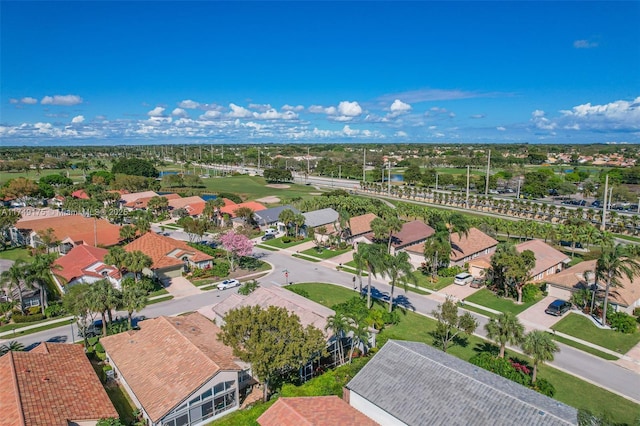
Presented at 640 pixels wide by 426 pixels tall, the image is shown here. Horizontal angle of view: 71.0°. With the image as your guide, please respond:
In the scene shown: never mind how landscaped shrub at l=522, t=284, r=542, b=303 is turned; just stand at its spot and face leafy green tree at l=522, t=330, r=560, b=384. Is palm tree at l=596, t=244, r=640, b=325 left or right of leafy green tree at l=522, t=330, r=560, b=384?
left

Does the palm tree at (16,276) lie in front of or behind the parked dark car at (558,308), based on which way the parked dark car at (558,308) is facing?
behind

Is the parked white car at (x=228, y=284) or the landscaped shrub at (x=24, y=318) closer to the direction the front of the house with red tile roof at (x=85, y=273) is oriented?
the parked white car

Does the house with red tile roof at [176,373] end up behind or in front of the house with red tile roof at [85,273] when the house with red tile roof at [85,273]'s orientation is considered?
in front

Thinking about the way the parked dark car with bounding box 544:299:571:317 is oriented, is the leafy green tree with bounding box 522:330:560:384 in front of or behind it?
behind

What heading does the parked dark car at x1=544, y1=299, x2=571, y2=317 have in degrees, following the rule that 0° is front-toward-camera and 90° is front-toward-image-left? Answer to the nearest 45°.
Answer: approximately 225°

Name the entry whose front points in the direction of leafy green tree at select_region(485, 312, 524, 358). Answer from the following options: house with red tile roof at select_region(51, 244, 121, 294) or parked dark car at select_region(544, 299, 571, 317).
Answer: the house with red tile roof

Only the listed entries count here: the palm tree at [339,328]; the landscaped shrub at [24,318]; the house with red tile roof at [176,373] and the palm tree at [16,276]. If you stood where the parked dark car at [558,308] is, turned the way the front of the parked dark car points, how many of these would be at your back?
4

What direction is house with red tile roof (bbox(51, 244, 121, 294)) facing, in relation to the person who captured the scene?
facing the viewer and to the right of the viewer

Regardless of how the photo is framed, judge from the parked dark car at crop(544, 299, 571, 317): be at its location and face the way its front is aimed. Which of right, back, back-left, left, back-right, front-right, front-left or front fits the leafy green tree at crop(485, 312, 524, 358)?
back-right

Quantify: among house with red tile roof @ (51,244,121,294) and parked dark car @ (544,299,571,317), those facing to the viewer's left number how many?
0

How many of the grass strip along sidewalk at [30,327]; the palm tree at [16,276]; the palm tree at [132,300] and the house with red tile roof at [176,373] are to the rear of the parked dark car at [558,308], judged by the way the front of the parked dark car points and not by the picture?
4

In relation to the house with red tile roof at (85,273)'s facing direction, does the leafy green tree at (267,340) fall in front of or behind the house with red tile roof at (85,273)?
in front

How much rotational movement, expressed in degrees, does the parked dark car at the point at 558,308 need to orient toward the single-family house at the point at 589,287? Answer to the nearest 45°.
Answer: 0° — it already faces it

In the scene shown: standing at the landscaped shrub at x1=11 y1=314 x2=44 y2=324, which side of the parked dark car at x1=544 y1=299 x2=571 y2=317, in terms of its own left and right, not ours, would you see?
back

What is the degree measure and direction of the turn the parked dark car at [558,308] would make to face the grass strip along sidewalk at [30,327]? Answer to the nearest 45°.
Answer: approximately 180°
